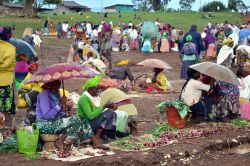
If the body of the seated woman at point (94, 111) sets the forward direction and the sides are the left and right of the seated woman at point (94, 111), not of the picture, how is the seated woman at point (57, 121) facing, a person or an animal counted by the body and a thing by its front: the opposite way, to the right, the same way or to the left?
the same way

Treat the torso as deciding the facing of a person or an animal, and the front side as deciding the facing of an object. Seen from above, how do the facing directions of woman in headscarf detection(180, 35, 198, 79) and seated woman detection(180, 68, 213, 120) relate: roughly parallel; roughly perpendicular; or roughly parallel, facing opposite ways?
roughly perpendicular

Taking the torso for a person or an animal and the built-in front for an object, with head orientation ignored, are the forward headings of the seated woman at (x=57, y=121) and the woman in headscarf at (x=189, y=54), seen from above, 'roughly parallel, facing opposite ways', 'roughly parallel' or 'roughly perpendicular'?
roughly perpendicular

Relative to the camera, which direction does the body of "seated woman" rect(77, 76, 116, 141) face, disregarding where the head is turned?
to the viewer's right

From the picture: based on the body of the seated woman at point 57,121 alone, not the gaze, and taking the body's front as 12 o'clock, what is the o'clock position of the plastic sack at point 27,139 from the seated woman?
The plastic sack is roughly at 5 o'clock from the seated woman.

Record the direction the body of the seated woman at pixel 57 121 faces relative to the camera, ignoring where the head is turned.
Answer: to the viewer's right
